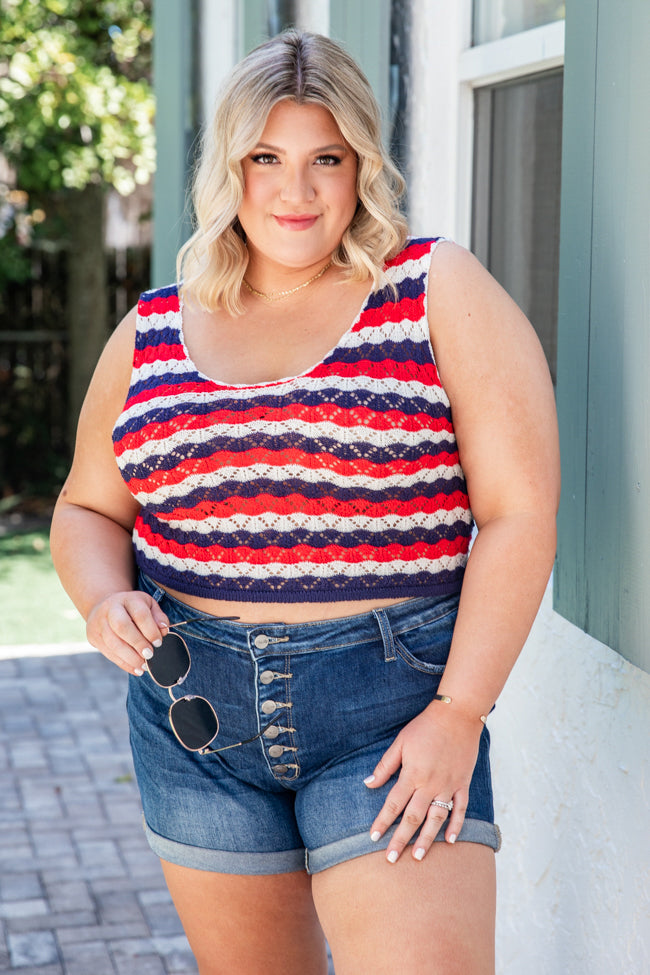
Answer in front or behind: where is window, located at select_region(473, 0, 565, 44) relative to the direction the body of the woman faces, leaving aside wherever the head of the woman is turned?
behind

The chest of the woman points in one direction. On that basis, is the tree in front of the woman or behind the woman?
behind

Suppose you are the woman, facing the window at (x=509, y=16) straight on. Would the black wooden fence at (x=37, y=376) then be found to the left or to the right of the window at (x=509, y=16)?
left

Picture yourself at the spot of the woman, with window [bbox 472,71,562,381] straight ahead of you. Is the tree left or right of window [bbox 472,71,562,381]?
left

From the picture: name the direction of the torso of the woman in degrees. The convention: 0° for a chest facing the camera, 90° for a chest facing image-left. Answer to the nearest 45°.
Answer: approximately 0°

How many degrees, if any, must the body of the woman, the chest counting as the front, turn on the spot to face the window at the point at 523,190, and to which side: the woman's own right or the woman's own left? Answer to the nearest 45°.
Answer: approximately 135° to the woman's own left

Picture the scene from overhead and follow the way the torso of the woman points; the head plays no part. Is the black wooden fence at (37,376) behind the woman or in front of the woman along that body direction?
behind
